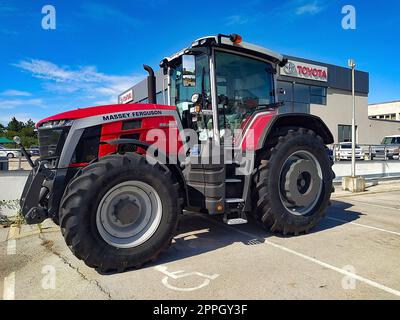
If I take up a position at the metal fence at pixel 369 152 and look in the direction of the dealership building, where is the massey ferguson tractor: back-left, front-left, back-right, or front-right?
back-left

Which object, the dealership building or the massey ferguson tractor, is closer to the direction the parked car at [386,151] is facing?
the massey ferguson tractor

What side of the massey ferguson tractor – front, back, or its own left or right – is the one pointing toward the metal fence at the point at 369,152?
back

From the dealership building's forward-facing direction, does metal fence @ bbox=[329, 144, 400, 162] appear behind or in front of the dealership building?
in front

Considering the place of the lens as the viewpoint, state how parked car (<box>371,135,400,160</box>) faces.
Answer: facing the viewer and to the left of the viewer

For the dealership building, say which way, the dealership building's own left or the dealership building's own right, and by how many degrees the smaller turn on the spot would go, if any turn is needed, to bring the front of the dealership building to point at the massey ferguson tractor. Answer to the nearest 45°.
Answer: approximately 45° to the dealership building's own left

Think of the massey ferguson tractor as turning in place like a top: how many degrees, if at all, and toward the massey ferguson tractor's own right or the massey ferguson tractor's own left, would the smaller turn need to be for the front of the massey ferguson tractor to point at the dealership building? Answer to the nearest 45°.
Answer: approximately 180°

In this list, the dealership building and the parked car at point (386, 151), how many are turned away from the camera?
0

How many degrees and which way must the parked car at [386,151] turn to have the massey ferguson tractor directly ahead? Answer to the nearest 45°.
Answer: approximately 45° to its left
